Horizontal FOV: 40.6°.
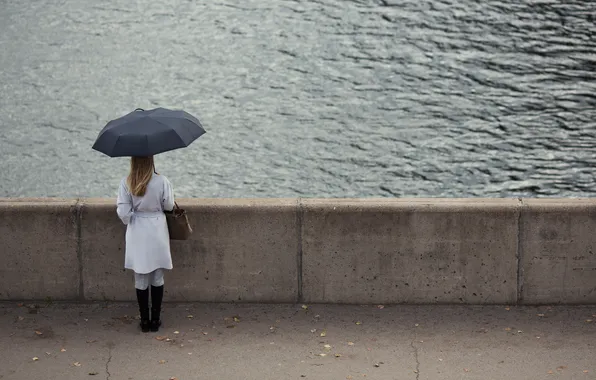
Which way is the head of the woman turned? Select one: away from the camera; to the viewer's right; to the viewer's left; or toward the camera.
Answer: away from the camera

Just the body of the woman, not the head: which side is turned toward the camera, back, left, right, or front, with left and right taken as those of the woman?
back
